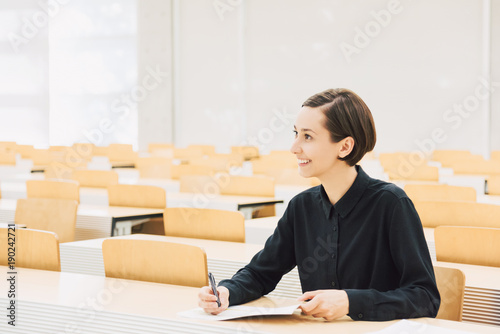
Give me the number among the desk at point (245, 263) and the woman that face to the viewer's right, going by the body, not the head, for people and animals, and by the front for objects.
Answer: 0

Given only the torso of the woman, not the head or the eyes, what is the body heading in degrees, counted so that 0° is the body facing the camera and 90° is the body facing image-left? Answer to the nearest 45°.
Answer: approximately 45°

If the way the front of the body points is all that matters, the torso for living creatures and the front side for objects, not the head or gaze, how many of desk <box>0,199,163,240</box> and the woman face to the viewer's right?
0
